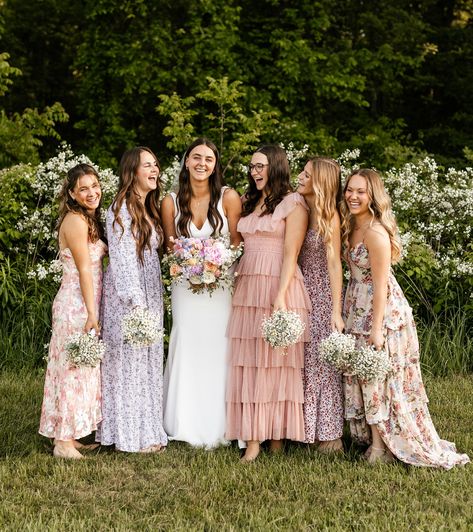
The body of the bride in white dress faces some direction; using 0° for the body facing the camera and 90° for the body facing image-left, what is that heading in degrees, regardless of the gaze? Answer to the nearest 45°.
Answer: approximately 0°

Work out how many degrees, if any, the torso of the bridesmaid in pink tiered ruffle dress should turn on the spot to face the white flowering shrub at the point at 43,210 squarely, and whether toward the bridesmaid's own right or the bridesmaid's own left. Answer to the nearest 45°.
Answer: approximately 90° to the bridesmaid's own right

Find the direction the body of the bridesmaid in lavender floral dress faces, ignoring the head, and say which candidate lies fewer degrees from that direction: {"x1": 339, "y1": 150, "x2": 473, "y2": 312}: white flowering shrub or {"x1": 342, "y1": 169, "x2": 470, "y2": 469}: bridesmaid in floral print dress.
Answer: the bridesmaid in floral print dress

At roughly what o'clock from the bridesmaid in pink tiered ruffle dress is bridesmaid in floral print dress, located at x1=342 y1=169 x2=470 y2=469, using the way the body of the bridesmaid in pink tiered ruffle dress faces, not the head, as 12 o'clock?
The bridesmaid in floral print dress is roughly at 8 o'clock from the bridesmaid in pink tiered ruffle dress.

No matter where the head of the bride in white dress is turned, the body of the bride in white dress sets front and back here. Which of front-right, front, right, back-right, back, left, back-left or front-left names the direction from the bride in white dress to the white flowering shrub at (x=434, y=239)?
back-left

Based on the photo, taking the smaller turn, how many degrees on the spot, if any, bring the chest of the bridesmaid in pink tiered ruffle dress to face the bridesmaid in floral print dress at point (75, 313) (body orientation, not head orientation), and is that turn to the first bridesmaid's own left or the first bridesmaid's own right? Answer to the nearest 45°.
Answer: approximately 45° to the first bridesmaid's own right

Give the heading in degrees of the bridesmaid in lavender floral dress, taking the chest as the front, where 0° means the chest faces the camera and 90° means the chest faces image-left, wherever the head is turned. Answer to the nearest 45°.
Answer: approximately 315°

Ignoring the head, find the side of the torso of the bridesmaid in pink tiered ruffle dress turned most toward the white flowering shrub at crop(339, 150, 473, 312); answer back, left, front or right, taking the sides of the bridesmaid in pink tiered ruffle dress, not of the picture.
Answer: back

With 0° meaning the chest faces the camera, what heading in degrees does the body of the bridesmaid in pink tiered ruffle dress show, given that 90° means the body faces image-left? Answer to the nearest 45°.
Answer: approximately 45°
